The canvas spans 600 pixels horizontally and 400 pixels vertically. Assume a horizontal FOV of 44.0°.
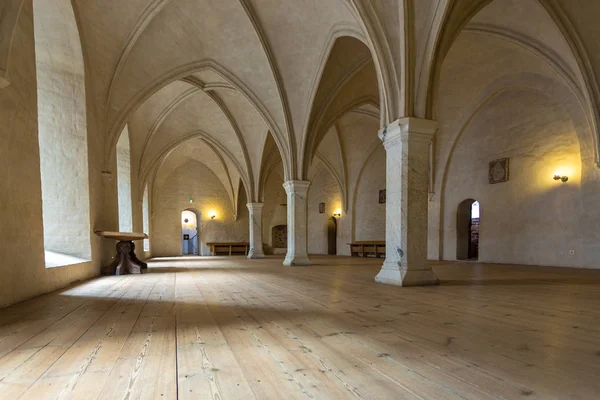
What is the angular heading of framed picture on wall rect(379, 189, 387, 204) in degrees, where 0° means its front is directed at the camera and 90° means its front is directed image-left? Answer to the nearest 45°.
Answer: approximately 45°

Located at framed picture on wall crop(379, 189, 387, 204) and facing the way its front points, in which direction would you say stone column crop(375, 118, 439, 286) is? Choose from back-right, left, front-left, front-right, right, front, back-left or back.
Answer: front-left

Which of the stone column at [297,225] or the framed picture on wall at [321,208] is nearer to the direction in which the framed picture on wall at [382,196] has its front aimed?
the stone column

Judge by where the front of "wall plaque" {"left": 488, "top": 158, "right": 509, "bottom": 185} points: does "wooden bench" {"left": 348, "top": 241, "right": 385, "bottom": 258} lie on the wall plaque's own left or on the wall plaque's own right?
on the wall plaque's own right

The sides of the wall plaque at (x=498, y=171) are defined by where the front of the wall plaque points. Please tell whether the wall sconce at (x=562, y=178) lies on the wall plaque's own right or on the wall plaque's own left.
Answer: on the wall plaque's own left

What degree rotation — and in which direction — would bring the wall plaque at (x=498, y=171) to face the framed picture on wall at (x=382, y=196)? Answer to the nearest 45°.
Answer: approximately 90° to its right

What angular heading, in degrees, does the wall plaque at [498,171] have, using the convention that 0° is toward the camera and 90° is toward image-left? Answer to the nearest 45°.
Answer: approximately 45°

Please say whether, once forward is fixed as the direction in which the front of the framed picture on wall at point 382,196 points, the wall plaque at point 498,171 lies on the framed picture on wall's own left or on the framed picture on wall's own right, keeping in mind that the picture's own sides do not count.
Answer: on the framed picture on wall's own left

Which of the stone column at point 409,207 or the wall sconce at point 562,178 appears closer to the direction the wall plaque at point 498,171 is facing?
the stone column
